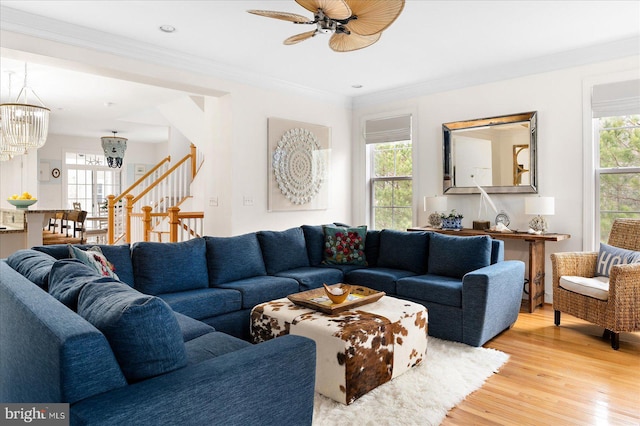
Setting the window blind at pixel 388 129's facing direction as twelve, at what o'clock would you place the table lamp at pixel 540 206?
The table lamp is roughly at 9 o'clock from the window blind.

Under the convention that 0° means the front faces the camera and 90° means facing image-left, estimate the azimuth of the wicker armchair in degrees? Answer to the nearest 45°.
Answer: approximately 45°

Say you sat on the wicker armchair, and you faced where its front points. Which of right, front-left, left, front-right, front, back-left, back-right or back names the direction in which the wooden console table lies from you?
right

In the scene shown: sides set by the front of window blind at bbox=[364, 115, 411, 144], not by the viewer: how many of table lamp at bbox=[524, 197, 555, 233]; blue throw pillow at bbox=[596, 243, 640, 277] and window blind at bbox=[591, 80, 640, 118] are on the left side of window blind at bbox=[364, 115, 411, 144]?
3

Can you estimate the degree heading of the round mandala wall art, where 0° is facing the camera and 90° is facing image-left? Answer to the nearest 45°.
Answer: approximately 315°

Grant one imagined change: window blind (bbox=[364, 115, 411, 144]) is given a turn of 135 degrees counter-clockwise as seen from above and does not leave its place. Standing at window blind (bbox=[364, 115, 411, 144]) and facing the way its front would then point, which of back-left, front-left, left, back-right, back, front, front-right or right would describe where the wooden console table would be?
front-right

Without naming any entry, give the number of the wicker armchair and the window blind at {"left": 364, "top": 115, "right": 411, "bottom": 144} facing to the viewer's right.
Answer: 0

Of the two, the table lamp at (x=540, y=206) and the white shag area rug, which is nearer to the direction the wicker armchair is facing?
the white shag area rug

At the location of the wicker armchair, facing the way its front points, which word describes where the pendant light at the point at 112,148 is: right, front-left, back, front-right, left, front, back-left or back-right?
front-right

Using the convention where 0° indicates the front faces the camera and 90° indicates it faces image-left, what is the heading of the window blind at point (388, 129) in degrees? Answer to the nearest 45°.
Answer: approximately 45°

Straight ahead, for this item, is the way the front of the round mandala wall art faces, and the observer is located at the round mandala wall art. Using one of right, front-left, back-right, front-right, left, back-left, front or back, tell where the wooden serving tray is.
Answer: front-right

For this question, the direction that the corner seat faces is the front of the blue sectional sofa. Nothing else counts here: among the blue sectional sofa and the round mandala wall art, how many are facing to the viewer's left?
0

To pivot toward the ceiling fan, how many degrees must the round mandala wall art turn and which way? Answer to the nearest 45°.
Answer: approximately 45° to its right

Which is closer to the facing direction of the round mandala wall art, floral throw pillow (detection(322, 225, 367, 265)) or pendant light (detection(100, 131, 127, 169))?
the floral throw pillow

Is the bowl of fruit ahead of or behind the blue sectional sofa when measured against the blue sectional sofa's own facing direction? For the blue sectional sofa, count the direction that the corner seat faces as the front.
behind
